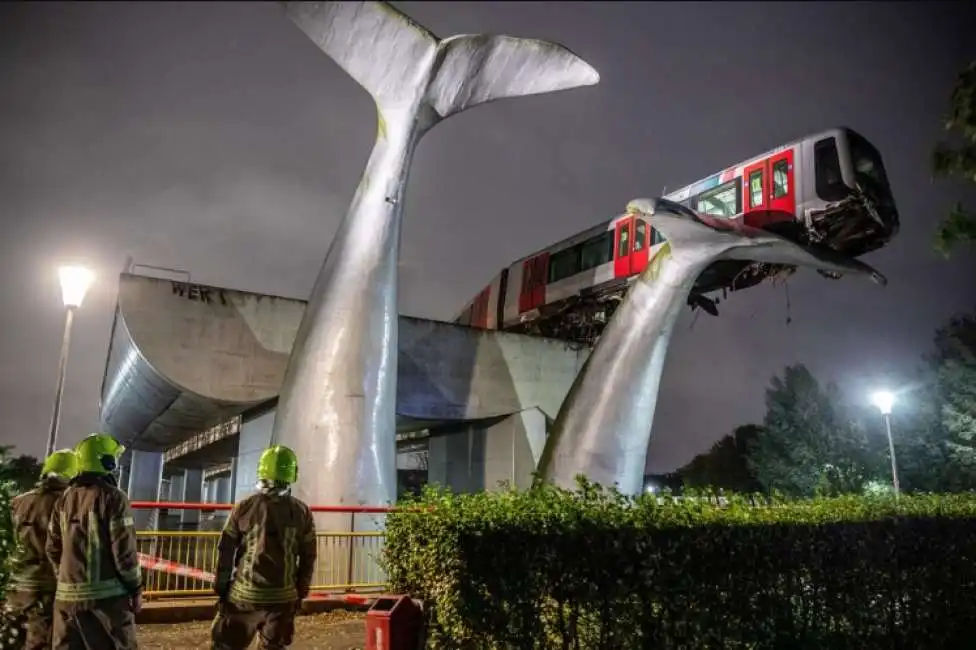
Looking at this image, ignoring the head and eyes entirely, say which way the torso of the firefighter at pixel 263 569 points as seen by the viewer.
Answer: away from the camera

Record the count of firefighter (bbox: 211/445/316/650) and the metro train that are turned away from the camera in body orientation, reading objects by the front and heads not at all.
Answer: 1

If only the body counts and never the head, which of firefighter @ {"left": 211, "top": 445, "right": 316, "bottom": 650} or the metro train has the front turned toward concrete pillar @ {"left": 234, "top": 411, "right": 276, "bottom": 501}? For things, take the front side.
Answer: the firefighter

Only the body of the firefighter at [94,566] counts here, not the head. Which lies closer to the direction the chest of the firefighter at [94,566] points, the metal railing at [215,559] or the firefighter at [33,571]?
the metal railing

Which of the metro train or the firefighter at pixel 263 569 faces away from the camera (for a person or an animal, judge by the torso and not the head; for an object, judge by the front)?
the firefighter

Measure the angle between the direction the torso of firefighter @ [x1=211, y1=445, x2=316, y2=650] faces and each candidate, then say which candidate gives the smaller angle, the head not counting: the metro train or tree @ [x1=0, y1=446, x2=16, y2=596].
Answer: the metro train

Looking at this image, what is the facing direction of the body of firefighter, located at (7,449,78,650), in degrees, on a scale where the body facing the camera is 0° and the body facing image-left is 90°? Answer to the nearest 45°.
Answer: approximately 225°

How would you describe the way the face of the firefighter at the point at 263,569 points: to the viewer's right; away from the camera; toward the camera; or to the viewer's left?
away from the camera

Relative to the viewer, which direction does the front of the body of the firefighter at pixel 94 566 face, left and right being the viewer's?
facing away from the viewer and to the right of the viewer

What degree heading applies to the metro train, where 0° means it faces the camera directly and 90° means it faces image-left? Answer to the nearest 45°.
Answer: approximately 315°

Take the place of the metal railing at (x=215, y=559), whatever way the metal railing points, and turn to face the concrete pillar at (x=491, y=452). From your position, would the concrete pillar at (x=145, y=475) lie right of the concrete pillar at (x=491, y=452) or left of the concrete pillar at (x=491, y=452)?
left
